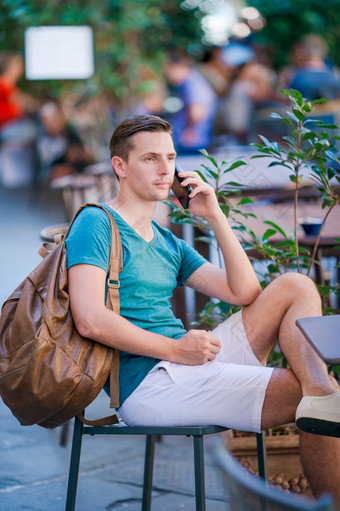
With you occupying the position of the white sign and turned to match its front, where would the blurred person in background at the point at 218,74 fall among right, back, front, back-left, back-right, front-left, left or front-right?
back-left

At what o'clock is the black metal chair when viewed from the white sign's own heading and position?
The black metal chair is roughly at 12 o'clock from the white sign.

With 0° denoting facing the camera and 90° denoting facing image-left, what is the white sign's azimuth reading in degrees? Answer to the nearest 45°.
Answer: approximately 0°

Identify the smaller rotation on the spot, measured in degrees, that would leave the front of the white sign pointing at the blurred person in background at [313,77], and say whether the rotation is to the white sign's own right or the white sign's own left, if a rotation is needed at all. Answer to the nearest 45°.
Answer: approximately 90° to the white sign's own left

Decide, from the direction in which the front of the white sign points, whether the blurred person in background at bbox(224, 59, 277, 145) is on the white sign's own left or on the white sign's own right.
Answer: on the white sign's own left
